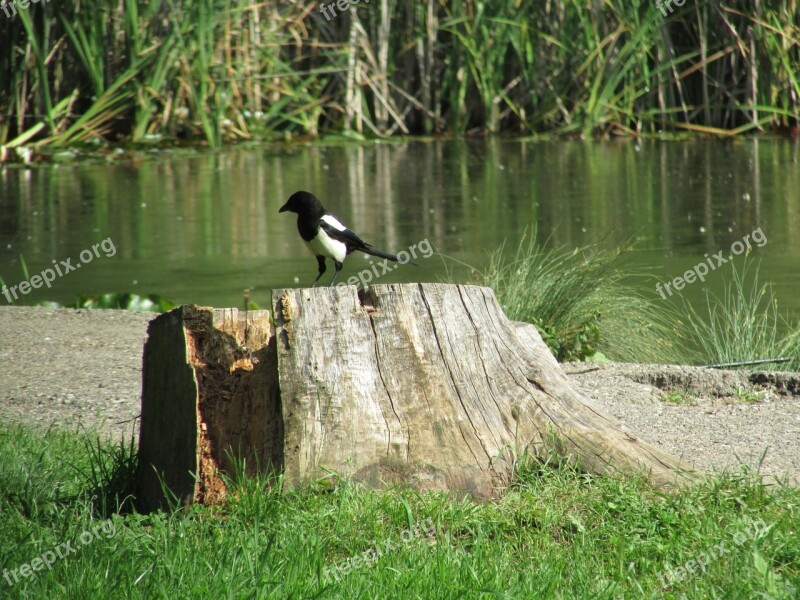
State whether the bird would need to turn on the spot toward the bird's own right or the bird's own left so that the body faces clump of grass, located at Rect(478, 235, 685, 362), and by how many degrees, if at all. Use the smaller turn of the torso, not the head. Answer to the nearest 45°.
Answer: approximately 135° to the bird's own right

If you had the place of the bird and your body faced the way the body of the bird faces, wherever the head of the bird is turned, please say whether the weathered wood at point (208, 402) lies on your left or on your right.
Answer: on your left

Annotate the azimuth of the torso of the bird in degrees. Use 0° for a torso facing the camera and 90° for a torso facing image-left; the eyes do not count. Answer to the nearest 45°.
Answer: approximately 90°

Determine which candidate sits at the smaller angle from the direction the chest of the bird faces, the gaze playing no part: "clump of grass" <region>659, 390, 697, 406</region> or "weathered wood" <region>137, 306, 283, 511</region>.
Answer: the weathered wood

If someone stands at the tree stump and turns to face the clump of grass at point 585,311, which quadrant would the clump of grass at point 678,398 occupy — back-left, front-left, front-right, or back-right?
front-right

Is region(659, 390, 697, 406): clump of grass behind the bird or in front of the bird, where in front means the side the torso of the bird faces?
behind
